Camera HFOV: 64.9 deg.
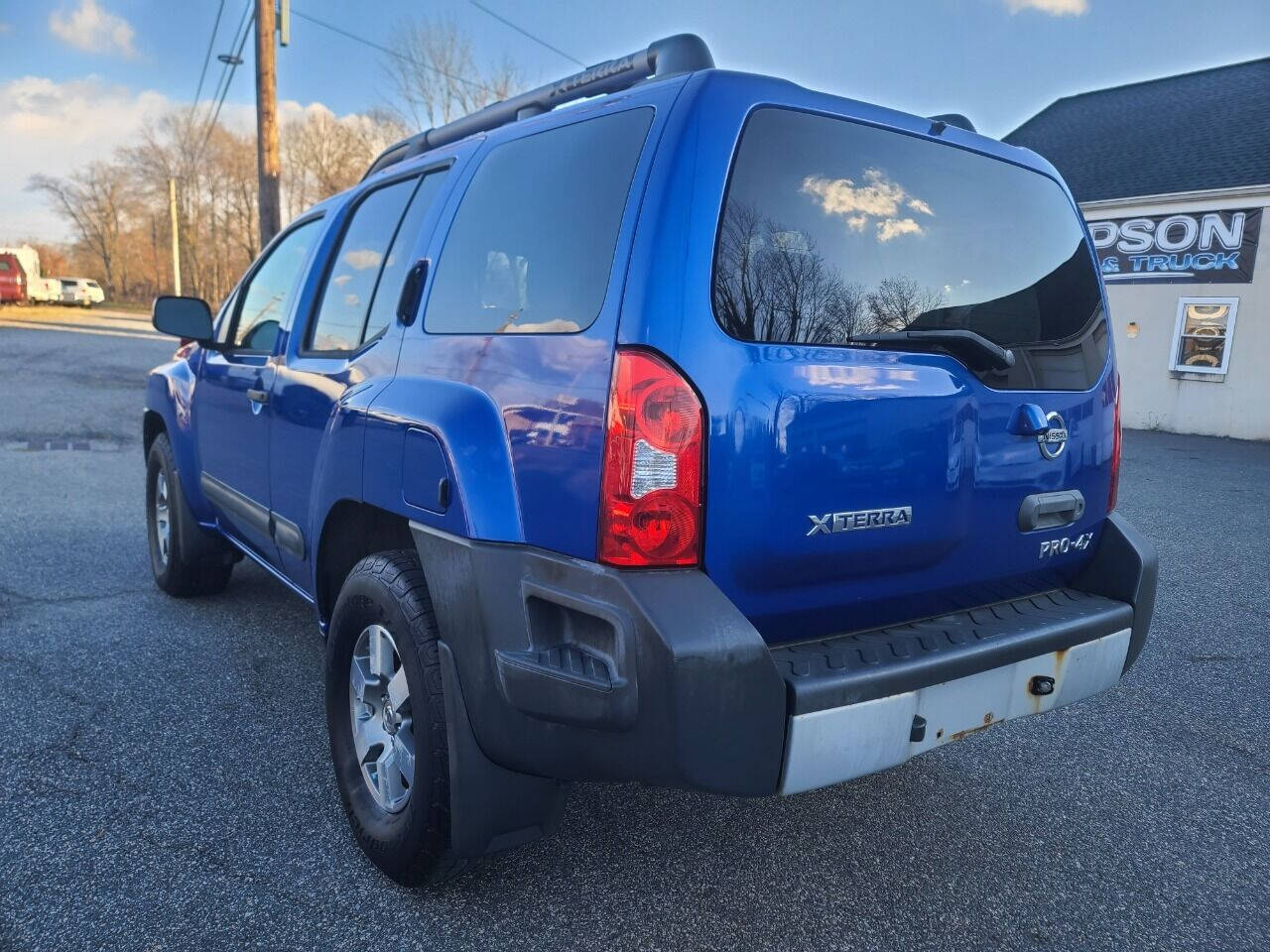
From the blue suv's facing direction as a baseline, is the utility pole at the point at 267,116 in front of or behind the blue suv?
in front

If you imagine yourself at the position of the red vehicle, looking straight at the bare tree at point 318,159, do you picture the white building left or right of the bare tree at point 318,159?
right

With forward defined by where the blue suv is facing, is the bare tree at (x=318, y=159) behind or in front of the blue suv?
in front

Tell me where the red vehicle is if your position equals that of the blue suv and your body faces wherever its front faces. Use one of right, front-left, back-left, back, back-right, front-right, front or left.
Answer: front

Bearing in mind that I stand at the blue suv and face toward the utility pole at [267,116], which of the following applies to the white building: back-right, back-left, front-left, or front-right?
front-right

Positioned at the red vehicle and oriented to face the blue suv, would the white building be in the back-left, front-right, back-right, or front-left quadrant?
front-left

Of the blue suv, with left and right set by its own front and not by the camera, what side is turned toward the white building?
right

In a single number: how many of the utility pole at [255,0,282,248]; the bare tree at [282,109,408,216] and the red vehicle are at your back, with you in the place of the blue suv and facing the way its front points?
0

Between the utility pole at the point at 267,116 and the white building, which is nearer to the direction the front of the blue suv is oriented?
the utility pole

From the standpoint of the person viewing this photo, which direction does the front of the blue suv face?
facing away from the viewer and to the left of the viewer

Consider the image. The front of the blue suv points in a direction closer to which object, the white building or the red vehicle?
the red vehicle
